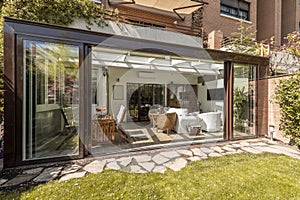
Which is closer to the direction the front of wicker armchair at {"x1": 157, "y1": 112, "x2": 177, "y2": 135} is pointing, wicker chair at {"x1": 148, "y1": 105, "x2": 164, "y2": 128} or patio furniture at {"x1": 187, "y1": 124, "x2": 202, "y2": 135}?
the patio furniture

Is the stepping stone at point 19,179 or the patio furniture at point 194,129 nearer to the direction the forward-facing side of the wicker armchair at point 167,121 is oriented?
the patio furniture

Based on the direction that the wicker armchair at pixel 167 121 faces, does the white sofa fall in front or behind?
in front

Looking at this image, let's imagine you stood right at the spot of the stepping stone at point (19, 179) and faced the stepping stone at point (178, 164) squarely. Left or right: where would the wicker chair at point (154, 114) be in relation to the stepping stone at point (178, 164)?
left

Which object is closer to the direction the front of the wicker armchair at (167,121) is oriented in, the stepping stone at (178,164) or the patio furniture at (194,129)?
the patio furniture

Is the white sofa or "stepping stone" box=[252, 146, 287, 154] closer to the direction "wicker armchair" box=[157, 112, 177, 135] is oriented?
the white sofa
